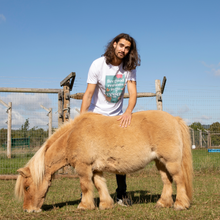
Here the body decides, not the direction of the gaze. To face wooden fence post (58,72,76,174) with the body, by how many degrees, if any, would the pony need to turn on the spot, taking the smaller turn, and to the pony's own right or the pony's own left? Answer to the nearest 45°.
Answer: approximately 90° to the pony's own right

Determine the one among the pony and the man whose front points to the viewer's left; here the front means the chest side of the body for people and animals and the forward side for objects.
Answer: the pony

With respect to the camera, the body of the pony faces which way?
to the viewer's left

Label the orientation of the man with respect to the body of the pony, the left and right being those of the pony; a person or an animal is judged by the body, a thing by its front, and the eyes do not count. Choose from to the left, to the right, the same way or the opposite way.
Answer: to the left

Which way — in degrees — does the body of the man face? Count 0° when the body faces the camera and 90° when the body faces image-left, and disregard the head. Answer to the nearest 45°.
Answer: approximately 0°

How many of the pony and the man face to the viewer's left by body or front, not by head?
1

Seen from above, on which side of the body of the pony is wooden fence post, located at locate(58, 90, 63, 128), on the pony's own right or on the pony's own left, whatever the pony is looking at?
on the pony's own right
